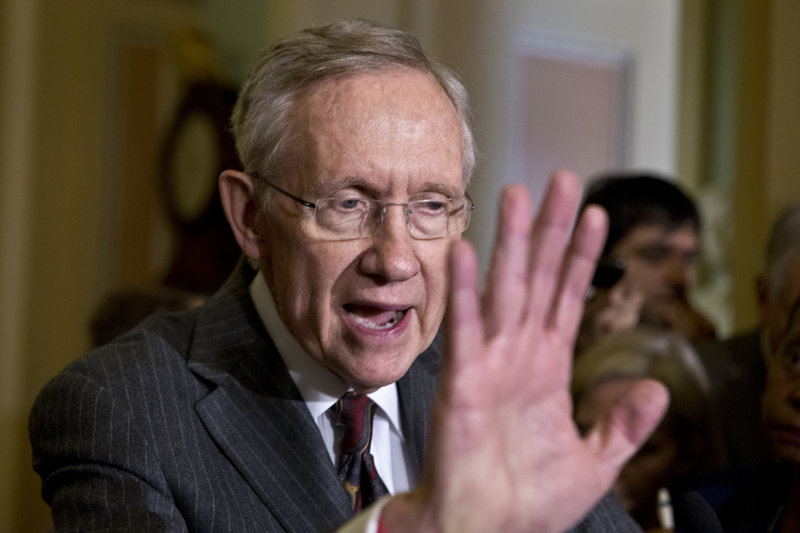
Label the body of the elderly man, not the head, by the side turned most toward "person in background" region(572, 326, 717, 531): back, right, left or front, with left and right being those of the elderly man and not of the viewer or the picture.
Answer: left

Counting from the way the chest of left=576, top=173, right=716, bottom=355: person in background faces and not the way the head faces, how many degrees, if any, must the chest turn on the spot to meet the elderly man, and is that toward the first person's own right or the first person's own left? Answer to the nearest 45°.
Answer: approximately 45° to the first person's own right

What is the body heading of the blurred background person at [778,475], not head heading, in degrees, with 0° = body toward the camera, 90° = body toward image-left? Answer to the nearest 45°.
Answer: approximately 45°

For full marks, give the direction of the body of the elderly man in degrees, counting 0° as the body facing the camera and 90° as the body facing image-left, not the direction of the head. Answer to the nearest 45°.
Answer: approximately 315°
